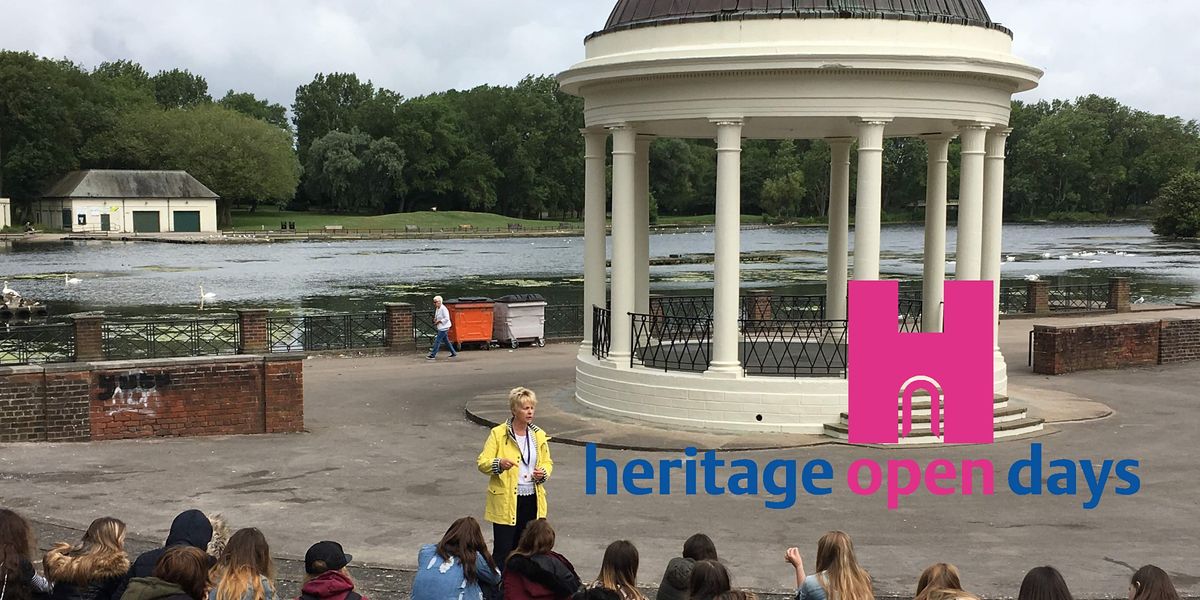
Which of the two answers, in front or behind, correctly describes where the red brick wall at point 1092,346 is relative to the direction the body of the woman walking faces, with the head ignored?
behind

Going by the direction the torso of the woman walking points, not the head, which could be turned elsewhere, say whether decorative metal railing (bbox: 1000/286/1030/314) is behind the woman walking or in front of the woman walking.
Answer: behind

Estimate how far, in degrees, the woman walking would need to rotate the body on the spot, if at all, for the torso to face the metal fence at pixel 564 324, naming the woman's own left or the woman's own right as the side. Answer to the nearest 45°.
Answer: approximately 135° to the woman's own right

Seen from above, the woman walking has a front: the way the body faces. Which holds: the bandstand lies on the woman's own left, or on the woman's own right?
on the woman's own left

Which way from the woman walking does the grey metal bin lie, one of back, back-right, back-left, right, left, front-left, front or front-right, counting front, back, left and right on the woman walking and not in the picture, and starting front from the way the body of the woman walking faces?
back-right

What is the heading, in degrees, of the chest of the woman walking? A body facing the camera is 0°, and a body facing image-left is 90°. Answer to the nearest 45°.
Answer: approximately 90°

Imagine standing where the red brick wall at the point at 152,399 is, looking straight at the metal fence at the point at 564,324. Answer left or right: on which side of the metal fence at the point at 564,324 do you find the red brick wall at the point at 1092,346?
right
